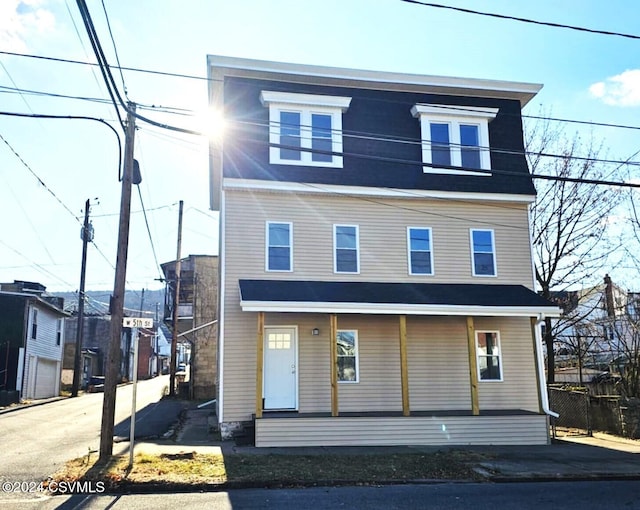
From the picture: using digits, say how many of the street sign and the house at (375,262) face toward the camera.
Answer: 2

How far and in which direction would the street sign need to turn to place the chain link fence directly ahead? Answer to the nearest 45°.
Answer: approximately 90° to its left

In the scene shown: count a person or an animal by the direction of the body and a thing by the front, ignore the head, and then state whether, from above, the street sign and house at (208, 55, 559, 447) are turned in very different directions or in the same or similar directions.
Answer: same or similar directions

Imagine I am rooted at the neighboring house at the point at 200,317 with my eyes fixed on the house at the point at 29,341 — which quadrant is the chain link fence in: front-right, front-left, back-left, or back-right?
back-left

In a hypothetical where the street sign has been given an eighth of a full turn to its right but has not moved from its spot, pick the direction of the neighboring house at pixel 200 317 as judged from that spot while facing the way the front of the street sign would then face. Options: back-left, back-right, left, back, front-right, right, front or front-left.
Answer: back-right

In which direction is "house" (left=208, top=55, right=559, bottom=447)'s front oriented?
toward the camera

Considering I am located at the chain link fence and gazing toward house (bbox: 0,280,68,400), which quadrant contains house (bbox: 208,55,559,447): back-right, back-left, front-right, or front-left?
front-left

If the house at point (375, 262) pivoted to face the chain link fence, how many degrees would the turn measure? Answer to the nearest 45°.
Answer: approximately 135° to its left

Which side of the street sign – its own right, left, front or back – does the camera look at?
front

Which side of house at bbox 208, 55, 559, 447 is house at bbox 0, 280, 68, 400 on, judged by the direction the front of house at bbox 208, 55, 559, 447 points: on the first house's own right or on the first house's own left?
on the first house's own right

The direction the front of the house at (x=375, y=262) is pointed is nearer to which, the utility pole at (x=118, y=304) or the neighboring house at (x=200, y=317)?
the utility pole

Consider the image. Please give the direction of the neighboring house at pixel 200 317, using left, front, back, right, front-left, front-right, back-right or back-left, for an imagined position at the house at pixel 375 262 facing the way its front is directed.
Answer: back-right
